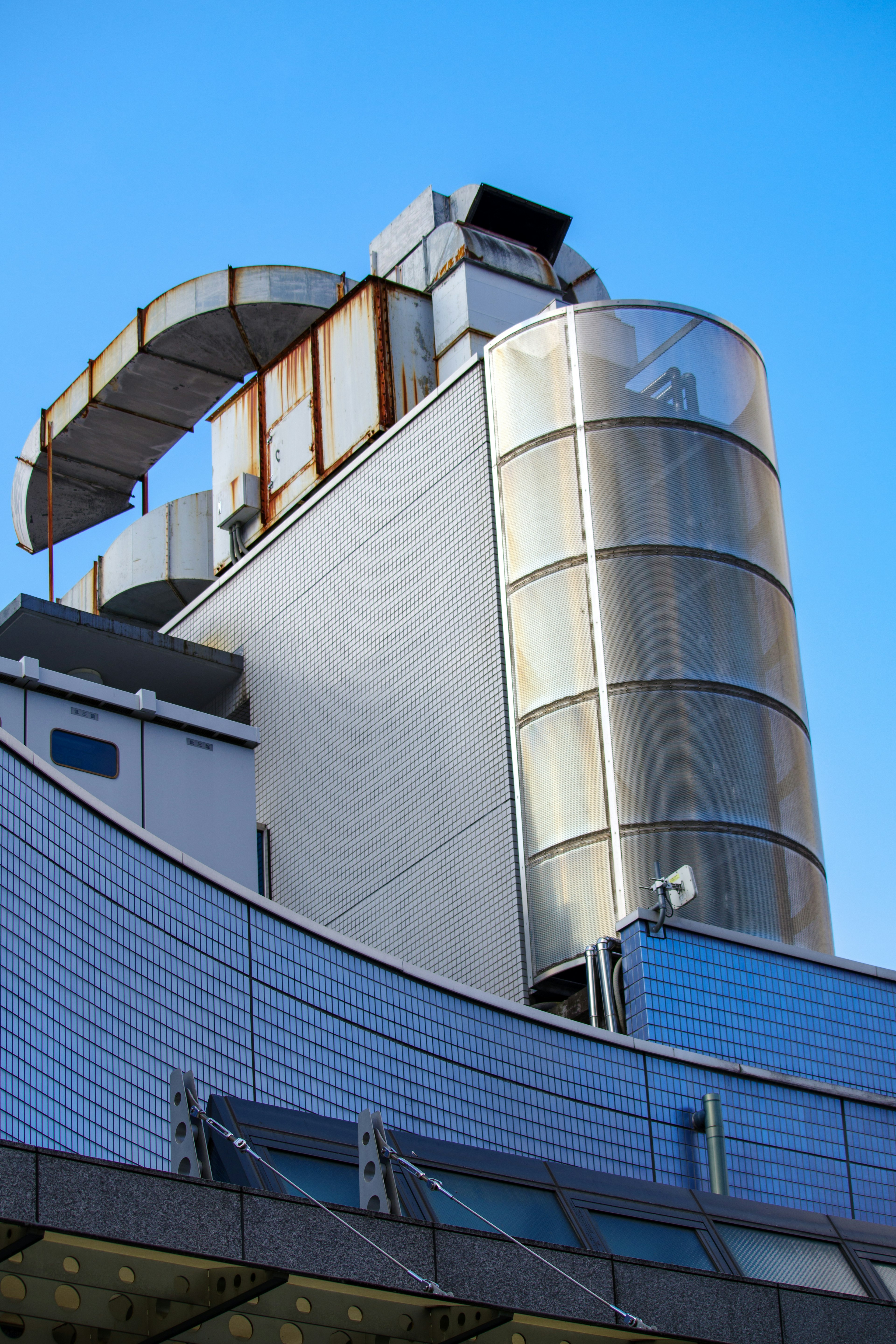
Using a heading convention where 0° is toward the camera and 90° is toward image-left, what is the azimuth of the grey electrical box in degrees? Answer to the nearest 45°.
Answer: approximately 45°

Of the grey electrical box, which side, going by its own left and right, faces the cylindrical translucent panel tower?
left
